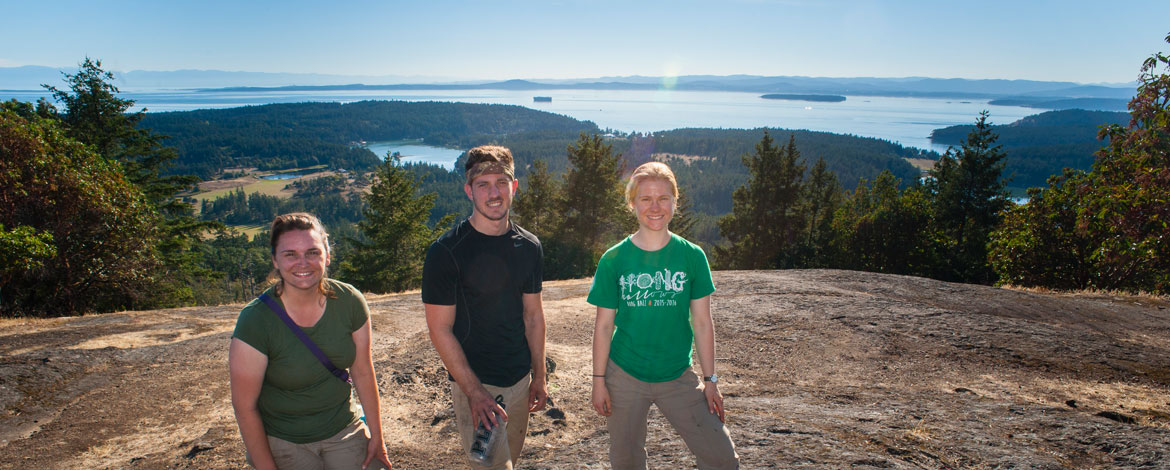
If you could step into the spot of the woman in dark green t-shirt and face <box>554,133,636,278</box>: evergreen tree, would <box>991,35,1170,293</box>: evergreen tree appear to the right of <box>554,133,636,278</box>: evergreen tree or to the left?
right

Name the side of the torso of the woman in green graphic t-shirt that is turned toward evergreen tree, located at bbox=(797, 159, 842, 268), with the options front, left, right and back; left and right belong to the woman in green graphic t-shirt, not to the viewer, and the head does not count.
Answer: back

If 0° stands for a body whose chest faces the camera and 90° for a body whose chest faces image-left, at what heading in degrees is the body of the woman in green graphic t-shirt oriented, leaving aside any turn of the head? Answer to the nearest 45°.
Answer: approximately 0°

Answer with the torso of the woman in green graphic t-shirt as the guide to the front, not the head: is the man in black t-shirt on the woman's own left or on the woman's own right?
on the woman's own right

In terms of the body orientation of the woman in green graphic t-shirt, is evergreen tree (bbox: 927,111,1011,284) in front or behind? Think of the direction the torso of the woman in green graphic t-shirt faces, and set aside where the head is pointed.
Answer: behind

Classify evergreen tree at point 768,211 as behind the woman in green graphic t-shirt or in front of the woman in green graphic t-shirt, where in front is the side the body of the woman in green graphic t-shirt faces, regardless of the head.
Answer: behind

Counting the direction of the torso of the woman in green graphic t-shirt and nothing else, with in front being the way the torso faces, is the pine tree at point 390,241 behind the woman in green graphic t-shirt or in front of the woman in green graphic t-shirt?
behind

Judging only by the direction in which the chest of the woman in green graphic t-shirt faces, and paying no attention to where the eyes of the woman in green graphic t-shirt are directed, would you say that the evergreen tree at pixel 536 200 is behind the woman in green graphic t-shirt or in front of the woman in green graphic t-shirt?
behind

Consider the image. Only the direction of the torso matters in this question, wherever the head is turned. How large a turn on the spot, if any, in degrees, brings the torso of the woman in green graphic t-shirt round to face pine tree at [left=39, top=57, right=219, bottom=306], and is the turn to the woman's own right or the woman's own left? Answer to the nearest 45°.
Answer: approximately 135° to the woman's own right

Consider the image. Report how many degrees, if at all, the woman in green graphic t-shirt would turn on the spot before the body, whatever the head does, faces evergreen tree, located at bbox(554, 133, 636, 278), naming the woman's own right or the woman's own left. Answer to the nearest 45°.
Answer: approximately 180°

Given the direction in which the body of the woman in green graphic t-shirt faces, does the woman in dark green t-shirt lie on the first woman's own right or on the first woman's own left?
on the first woman's own right
